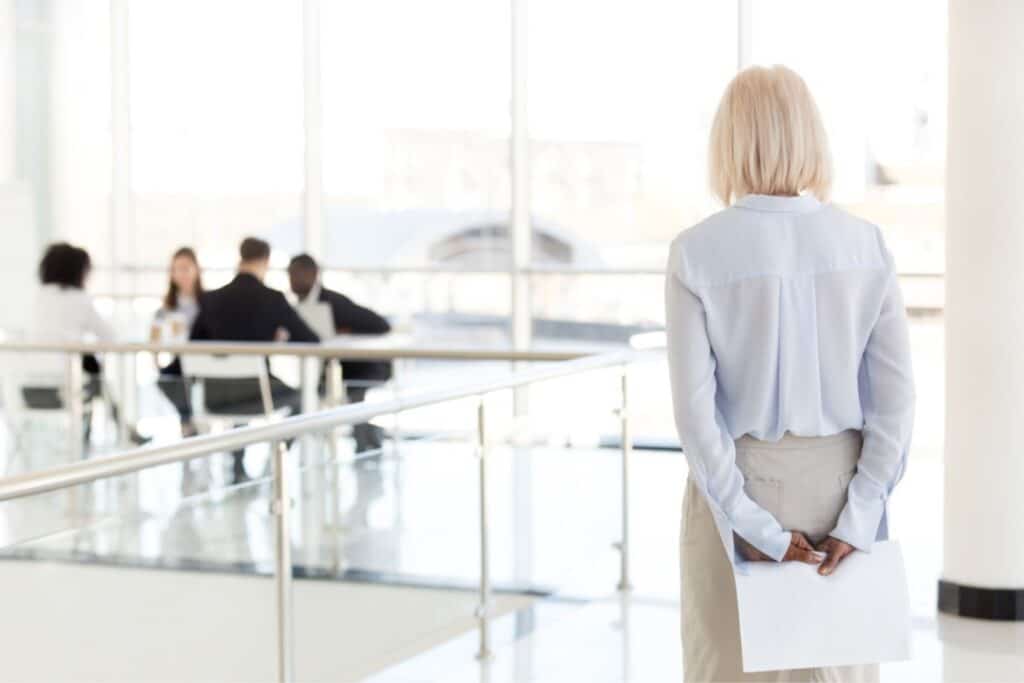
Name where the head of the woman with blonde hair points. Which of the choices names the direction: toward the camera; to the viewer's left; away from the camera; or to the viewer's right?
away from the camera

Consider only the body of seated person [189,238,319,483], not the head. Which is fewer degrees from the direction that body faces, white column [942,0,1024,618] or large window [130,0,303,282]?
the large window

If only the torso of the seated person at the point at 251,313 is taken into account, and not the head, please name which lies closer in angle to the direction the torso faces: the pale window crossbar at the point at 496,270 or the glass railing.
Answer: the pale window crossbar

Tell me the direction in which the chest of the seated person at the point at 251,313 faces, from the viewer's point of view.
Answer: away from the camera

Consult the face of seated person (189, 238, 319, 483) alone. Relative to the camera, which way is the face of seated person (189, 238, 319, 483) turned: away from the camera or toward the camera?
away from the camera

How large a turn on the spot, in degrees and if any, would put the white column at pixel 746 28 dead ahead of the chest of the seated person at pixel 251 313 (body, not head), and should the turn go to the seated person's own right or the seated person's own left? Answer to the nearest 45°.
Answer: approximately 90° to the seated person's own right

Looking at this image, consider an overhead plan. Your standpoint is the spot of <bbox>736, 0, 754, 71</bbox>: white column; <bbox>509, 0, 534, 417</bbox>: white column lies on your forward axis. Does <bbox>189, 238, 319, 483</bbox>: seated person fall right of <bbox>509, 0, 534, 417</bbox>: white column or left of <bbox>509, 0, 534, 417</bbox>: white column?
left

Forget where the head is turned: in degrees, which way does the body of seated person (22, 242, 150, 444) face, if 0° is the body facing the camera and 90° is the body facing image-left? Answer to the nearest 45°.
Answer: approximately 225°

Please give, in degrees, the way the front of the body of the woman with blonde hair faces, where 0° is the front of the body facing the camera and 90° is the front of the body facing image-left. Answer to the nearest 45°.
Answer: approximately 180°
